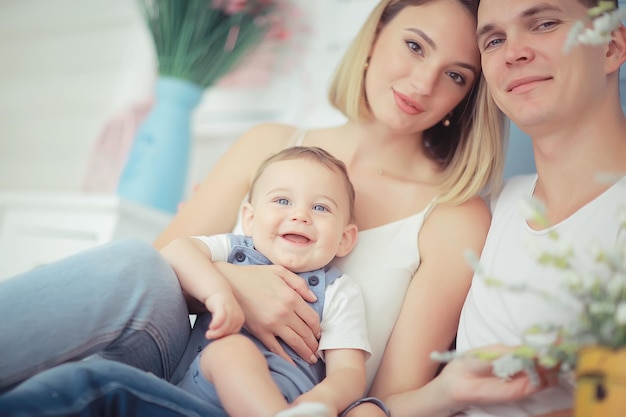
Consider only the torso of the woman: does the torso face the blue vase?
no

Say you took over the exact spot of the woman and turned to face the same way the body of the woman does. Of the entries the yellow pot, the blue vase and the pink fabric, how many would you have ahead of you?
1

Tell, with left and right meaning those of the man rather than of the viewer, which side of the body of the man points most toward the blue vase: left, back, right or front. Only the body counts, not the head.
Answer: right

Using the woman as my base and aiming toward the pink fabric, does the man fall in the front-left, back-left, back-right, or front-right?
back-right

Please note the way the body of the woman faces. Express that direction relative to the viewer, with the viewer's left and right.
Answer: facing the viewer

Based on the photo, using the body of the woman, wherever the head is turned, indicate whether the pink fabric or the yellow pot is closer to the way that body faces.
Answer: the yellow pot

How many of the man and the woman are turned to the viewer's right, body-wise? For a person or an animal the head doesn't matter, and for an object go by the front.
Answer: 0

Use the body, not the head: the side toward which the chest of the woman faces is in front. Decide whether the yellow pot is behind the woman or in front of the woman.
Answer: in front

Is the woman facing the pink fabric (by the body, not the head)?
no
